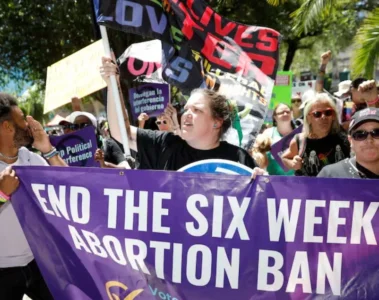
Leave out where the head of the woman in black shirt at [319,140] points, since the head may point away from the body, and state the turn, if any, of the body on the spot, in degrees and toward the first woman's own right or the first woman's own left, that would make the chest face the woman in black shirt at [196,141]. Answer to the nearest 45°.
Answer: approximately 45° to the first woman's own right

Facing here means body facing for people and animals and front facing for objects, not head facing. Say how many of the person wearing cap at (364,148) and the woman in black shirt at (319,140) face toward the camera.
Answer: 2

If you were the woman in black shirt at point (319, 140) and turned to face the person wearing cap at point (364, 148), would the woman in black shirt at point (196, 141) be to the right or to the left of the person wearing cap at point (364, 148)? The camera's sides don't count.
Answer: right

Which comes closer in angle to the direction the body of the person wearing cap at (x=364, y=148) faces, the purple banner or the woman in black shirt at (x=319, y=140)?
the purple banner

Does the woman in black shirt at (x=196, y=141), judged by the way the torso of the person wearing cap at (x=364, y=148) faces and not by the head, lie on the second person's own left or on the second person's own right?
on the second person's own right

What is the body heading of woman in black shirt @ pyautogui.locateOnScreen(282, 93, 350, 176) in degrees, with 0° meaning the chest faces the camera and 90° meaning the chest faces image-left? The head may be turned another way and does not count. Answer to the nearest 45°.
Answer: approximately 0°

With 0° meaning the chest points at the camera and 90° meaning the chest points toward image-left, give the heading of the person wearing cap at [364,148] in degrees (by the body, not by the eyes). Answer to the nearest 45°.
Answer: approximately 0°

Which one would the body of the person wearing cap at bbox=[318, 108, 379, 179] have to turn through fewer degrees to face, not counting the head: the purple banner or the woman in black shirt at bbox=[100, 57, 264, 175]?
the purple banner
